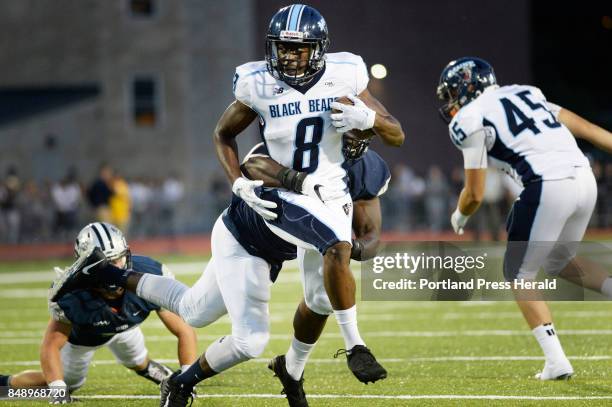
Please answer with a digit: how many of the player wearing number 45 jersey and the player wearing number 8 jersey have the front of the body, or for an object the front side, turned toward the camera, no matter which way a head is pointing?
1

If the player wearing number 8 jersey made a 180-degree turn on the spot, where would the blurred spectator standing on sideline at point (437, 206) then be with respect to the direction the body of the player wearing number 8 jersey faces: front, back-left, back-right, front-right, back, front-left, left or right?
front

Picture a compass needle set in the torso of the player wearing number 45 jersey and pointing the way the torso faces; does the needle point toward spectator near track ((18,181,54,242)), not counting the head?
yes

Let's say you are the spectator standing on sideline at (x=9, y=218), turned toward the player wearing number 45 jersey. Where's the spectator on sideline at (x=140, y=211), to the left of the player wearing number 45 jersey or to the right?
left

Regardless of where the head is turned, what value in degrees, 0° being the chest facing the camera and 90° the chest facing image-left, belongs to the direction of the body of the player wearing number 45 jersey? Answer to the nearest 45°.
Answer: approximately 135°

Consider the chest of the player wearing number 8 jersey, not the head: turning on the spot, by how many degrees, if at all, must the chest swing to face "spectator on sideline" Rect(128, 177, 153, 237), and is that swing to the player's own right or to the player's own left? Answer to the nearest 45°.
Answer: approximately 180°

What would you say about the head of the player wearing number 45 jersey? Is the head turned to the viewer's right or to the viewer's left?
to the viewer's left

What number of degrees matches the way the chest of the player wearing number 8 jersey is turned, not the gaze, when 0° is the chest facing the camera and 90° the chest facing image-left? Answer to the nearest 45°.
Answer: approximately 0°

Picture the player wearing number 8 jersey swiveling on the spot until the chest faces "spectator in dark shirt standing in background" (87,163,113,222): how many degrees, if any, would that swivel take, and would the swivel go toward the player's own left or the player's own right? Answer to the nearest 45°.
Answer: approximately 180°

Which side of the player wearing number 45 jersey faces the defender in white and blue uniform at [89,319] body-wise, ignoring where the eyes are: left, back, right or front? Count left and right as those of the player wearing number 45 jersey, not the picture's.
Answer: left

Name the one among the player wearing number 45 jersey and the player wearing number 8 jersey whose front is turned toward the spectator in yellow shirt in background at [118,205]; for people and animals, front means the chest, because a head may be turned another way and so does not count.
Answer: the player wearing number 45 jersey
